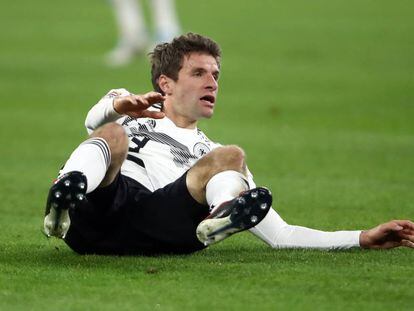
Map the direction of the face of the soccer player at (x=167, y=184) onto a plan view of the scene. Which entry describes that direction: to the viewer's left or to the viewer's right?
to the viewer's right

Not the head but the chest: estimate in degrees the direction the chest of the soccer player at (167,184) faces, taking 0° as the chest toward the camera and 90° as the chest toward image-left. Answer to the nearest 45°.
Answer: approximately 0°

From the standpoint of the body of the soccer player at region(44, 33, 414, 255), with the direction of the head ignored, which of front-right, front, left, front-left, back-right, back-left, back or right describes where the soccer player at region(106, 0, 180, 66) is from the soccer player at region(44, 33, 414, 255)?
back
